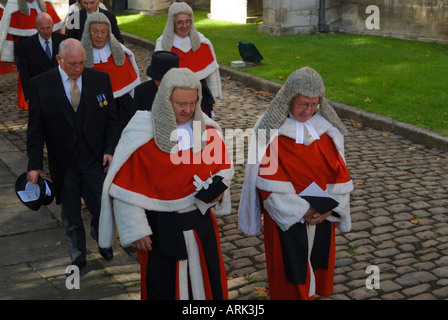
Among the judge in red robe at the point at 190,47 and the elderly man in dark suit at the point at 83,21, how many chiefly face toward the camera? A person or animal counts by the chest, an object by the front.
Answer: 2

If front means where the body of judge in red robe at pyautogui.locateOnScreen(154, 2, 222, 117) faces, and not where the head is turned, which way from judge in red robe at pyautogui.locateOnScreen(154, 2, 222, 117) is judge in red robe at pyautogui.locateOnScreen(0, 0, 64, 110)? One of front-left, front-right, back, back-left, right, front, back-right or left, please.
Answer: back-right

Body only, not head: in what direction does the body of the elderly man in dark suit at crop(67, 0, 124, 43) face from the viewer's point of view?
toward the camera

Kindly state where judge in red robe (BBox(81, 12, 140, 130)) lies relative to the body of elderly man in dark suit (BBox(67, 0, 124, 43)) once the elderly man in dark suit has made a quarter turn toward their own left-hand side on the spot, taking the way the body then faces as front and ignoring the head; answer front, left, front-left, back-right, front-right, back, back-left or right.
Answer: right

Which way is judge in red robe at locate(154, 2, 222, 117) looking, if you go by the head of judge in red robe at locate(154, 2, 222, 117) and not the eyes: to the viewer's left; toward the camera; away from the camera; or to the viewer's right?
toward the camera

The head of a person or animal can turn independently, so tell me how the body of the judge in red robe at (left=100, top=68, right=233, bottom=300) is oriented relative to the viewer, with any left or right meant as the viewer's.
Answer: facing the viewer and to the right of the viewer

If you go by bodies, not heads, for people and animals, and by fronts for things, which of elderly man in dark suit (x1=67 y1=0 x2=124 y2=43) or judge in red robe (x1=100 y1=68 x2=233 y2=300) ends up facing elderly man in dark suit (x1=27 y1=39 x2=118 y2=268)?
elderly man in dark suit (x1=67 y1=0 x2=124 y2=43)

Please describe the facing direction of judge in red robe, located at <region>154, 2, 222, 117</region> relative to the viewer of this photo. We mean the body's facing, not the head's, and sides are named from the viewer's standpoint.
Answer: facing the viewer

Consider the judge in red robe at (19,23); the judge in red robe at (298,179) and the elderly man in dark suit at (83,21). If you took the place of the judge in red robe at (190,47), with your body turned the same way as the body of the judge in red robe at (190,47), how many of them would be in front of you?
1

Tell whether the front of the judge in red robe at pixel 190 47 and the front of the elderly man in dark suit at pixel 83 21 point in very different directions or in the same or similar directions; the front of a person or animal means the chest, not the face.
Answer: same or similar directions

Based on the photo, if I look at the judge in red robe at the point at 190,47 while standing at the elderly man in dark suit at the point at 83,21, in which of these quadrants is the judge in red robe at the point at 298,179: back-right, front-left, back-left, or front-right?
front-right

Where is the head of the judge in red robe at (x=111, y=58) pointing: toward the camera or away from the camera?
toward the camera

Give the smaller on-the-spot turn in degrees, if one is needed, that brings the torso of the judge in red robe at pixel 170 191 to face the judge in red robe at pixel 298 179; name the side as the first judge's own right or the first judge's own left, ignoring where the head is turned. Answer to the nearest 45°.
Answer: approximately 45° to the first judge's own left

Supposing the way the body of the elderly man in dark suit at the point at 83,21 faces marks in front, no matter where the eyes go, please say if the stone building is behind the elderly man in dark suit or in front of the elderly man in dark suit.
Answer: behind

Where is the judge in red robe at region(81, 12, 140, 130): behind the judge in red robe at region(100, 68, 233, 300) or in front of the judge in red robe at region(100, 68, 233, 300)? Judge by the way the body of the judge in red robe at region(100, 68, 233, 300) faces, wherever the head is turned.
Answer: behind

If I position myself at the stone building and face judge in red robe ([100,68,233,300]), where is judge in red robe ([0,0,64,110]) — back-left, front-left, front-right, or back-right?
front-right

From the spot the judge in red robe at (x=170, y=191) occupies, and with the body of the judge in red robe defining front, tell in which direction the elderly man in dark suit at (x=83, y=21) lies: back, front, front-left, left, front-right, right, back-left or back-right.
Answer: back-left

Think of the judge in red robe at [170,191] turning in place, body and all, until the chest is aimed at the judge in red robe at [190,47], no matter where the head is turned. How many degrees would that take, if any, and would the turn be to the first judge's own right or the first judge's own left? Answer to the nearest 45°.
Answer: approximately 135° to the first judge's own left

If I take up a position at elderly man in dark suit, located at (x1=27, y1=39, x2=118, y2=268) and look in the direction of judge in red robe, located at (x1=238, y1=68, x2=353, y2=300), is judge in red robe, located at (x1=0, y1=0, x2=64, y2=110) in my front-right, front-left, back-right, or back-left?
back-left

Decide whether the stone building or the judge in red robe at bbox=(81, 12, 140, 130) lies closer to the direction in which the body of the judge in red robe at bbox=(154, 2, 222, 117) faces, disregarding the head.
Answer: the judge in red robe
